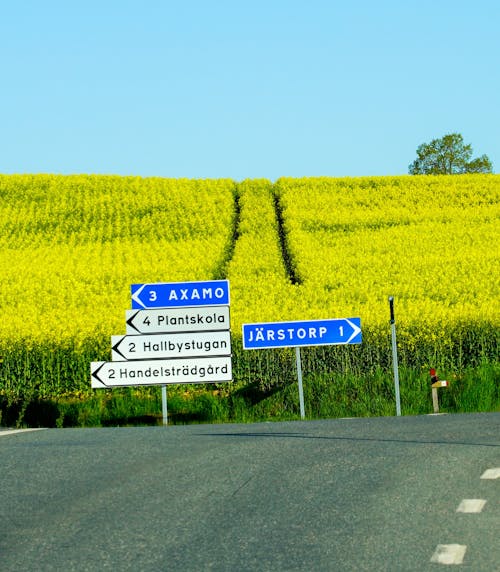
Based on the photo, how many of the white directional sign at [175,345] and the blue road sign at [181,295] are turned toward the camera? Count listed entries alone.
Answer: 2

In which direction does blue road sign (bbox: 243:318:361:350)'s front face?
toward the camera

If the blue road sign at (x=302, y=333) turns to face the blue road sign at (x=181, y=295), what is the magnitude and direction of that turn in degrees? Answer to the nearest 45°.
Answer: approximately 90° to its right

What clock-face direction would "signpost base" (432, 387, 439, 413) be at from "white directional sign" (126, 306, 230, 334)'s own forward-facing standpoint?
The signpost base is roughly at 9 o'clock from the white directional sign.

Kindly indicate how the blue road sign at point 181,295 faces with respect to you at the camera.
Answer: facing the viewer

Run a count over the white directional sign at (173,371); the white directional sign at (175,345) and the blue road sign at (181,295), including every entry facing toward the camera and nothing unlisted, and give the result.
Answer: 3

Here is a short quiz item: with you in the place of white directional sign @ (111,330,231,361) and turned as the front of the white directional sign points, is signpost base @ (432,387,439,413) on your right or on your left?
on your left

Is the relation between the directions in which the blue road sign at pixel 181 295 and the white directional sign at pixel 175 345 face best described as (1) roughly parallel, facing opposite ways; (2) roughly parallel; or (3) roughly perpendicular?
roughly parallel

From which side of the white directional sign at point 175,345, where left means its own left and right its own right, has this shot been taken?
front

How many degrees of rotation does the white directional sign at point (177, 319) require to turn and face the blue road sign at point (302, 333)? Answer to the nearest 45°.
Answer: approximately 90° to its left

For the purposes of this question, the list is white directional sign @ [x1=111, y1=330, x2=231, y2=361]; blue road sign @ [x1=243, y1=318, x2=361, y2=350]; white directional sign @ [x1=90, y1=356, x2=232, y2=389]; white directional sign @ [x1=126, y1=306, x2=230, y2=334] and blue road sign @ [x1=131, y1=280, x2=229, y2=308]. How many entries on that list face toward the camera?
5

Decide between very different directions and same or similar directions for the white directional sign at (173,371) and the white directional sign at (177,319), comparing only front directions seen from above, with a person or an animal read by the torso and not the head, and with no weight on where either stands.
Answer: same or similar directions
